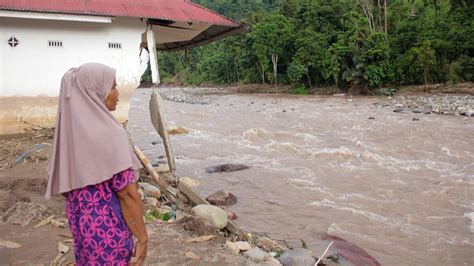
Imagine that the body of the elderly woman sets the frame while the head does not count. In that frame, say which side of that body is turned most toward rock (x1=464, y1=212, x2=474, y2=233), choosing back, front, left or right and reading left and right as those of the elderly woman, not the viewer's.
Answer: front

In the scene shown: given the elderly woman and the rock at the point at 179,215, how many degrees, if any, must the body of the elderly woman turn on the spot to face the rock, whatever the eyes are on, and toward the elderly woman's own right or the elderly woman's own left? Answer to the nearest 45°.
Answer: approximately 45° to the elderly woman's own left

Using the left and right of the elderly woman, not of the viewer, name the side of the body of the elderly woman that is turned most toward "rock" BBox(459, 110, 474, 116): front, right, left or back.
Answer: front

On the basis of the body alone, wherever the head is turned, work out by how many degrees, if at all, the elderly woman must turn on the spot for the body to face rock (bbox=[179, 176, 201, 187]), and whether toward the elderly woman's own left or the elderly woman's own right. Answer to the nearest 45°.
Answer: approximately 45° to the elderly woman's own left

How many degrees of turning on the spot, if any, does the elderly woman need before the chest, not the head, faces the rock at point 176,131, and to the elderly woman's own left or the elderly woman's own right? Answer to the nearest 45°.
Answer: approximately 45° to the elderly woman's own left

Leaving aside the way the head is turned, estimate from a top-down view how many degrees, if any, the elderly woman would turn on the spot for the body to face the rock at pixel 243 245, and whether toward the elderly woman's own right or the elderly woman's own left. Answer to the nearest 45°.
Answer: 0° — they already face it

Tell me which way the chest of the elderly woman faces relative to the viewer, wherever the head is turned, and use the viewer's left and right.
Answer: facing away from the viewer and to the right of the viewer

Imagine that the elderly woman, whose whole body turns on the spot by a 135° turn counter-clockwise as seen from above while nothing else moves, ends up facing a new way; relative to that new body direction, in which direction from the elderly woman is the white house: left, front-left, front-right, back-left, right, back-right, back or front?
right

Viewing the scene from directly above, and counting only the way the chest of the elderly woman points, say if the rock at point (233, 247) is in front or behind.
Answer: in front

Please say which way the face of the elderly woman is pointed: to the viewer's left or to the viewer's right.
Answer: to the viewer's right
